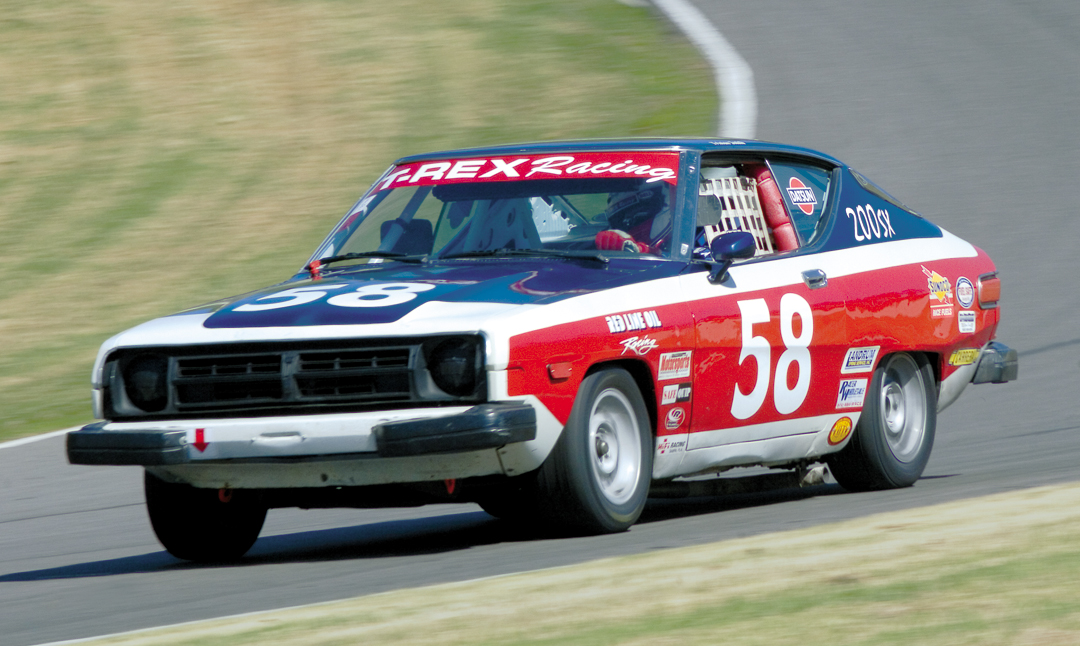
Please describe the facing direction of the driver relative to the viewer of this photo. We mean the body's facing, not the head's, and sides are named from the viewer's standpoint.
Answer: facing the viewer and to the left of the viewer
